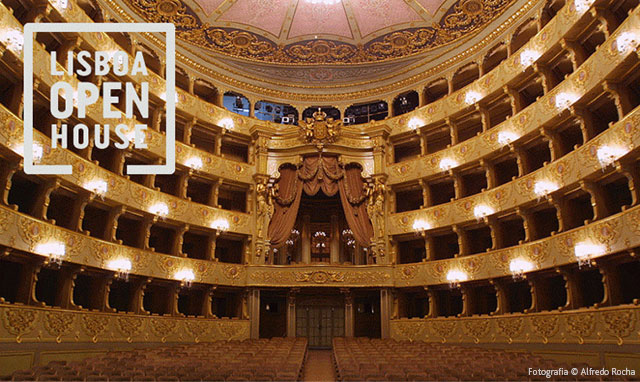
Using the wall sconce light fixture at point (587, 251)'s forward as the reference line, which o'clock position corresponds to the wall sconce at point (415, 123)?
The wall sconce is roughly at 3 o'clock from the wall sconce light fixture.

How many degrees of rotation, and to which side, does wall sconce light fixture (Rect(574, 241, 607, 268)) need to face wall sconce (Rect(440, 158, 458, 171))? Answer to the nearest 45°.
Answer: approximately 90° to its right

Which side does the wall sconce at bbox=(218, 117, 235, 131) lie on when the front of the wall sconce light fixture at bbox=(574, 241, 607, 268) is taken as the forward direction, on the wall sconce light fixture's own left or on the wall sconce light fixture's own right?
on the wall sconce light fixture's own right

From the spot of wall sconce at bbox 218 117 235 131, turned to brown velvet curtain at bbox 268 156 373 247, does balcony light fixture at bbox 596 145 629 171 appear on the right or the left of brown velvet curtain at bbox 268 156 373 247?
right

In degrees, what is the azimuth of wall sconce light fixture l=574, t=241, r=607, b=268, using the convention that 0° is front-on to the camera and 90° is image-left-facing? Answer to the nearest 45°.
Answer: approximately 45°

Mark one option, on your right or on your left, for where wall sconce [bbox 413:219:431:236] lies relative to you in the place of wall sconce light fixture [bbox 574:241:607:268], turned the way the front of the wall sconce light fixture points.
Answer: on your right

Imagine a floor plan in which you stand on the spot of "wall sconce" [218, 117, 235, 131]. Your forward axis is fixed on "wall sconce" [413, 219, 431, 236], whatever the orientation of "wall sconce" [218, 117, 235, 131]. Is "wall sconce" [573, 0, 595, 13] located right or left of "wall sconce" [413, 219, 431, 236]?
right

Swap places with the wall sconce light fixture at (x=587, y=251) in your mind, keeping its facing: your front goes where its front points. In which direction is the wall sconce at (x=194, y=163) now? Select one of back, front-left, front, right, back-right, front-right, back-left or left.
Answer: front-right

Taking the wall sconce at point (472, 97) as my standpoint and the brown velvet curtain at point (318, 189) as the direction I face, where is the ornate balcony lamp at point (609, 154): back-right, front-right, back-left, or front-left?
back-left
